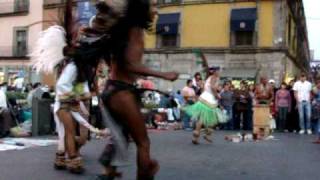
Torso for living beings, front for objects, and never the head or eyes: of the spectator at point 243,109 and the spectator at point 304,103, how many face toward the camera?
2

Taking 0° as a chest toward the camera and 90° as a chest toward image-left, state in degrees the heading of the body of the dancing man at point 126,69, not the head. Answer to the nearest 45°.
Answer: approximately 270°

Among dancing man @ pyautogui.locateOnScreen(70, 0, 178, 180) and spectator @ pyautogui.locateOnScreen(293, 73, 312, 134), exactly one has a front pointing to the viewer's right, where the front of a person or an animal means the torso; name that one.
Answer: the dancing man

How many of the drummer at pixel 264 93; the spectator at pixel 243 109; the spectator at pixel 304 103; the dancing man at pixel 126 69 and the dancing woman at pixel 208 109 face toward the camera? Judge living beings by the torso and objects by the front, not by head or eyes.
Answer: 3
